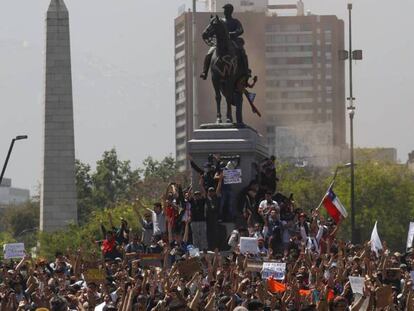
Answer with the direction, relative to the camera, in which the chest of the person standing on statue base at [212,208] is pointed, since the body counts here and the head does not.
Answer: toward the camera
